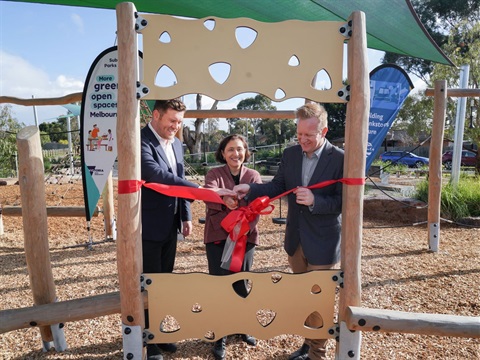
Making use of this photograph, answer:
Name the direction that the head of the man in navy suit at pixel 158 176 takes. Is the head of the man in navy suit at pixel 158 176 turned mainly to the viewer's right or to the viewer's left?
to the viewer's right

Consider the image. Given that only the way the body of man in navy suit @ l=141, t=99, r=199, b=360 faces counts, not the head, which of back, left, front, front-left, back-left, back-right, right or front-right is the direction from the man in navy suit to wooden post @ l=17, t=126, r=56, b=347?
back-right

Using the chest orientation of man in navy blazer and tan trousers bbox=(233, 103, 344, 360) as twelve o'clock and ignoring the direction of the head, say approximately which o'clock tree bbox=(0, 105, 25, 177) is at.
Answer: The tree is roughly at 3 o'clock from the man in navy blazer and tan trousers.

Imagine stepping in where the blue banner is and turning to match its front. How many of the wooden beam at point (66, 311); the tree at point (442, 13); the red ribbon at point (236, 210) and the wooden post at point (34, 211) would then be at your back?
1

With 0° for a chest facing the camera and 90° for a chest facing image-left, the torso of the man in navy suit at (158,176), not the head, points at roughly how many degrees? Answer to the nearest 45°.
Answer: approximately 315°

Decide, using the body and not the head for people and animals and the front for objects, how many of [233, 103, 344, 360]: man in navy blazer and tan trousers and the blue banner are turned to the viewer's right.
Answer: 0

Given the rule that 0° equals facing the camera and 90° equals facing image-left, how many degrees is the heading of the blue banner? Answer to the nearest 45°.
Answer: approximately 0°

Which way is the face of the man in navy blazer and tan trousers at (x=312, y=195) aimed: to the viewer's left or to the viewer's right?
to the viewer's left

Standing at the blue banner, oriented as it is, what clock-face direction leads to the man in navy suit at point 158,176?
The man in navy suit is roughly at 1 o'clock from the blue banner.

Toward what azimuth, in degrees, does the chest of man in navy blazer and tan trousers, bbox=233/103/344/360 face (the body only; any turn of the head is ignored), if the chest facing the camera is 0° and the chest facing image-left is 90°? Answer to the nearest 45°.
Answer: approximately 45°

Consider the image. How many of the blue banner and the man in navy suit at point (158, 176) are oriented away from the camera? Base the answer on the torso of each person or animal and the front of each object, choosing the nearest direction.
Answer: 0
